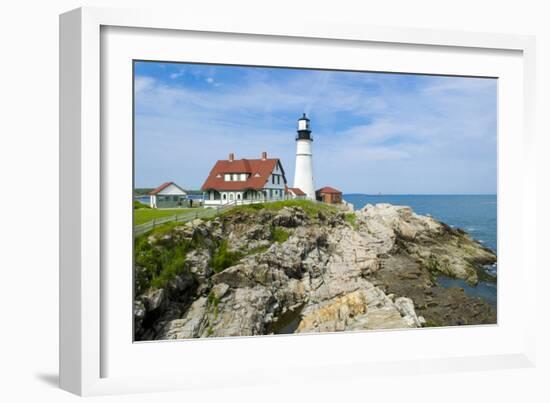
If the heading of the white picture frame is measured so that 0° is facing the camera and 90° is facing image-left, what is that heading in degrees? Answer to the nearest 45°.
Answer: approximately 315°
